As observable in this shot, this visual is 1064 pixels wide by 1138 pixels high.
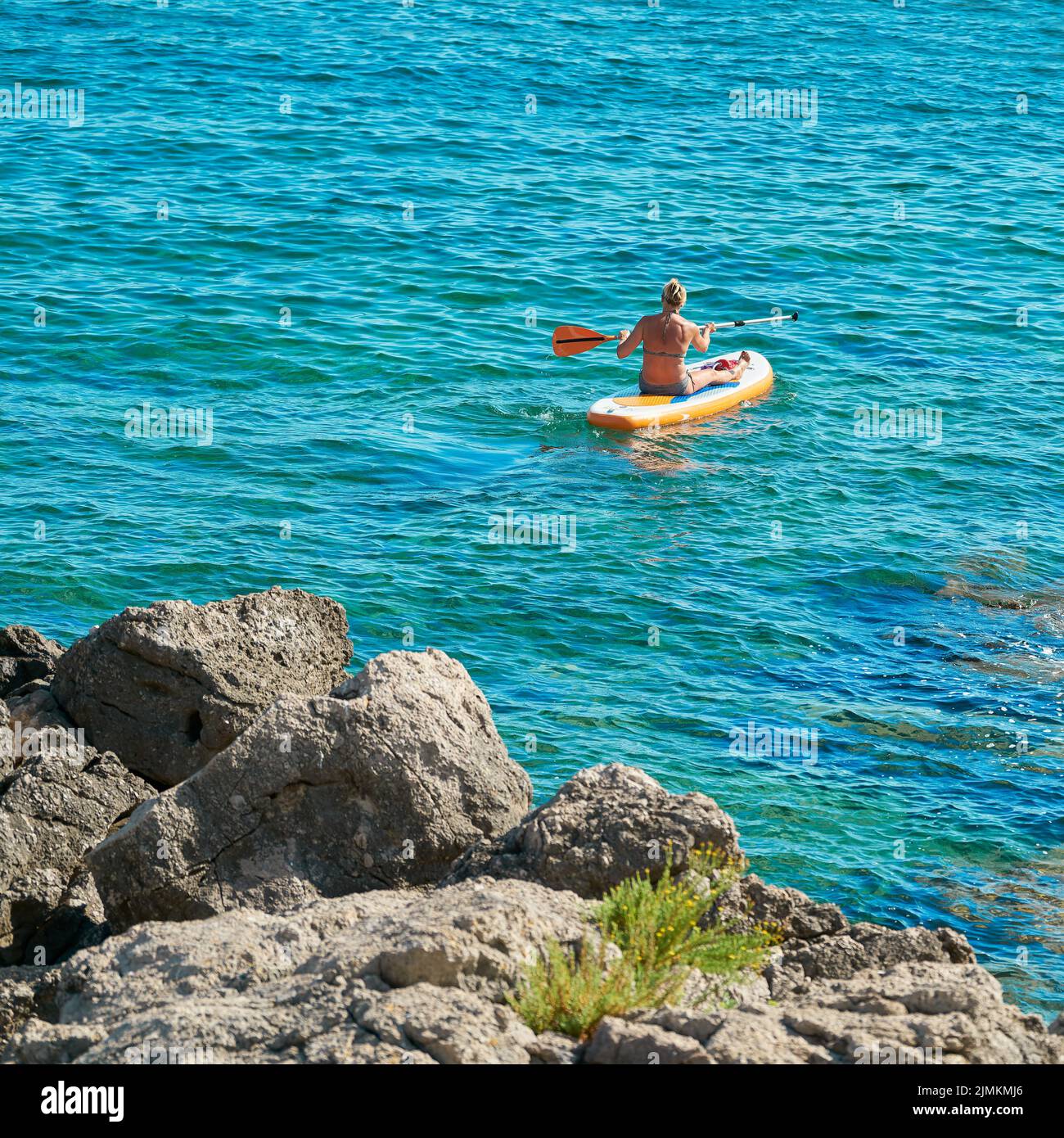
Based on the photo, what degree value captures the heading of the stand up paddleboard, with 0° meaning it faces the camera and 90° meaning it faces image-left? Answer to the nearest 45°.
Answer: approximately 225°

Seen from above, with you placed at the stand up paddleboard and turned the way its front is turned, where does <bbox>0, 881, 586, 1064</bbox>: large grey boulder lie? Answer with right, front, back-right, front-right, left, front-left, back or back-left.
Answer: back-right

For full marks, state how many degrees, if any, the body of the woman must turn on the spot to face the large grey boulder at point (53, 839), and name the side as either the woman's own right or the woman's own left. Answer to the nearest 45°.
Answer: approximately 135° to the woman's own right

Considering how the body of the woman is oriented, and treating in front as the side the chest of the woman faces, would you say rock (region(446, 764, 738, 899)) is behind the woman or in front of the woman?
behind

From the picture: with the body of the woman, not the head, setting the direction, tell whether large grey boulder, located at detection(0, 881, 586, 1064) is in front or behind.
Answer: behind

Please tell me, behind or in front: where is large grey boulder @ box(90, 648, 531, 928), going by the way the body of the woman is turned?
behind

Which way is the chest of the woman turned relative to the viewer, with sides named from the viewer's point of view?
facing away from the viewer and to the right of the viewer

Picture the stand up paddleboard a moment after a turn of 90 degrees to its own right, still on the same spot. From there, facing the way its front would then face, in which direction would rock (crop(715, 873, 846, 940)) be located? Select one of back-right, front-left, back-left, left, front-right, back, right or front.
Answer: front-right

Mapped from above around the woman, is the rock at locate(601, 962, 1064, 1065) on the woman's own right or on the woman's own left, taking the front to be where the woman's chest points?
on the woman's own right
